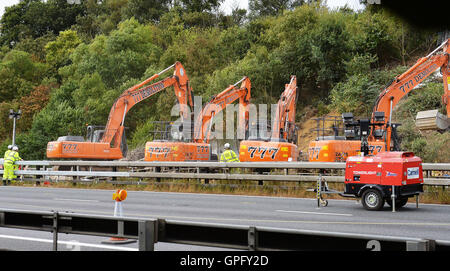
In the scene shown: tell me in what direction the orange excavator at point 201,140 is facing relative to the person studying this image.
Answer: facing away from the viewer and to the right of the viewer

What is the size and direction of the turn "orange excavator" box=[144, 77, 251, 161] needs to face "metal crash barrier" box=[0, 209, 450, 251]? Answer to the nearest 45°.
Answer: approximately 135° to its right

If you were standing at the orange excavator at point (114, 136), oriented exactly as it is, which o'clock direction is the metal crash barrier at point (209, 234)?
The metal crash barrier is roughly at 3 o'clock from the orange excavator.

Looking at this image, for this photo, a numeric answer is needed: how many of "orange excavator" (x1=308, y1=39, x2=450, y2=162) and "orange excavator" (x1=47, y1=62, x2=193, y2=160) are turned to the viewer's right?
2

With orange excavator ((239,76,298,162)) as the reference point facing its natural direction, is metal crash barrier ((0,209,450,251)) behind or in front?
behind

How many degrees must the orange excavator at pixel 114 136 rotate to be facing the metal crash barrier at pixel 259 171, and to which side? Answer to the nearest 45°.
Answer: approximately 45° to its right

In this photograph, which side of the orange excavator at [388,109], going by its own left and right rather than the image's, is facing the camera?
right

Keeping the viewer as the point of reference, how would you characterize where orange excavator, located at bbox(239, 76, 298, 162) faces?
facing away from the viewer and to the right of the viewer

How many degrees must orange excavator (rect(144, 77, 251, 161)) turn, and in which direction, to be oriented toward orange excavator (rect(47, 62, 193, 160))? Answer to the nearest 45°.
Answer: approximately 135° to its left

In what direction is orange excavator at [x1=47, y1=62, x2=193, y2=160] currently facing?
to the viewer's right
